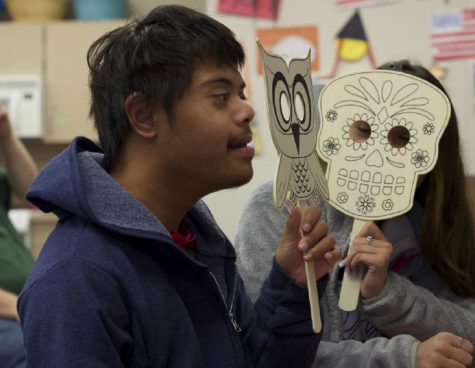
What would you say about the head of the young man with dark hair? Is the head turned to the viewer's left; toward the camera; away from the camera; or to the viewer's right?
to the viewer's right

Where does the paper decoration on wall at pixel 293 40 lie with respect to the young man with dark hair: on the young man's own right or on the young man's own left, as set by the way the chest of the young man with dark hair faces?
on the young man's own left

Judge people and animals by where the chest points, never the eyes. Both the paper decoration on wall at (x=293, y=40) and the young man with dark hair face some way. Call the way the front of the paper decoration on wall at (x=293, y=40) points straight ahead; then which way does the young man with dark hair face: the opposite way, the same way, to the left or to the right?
to the left

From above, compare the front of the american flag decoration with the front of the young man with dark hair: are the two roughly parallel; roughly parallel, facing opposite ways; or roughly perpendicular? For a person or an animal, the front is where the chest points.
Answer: roughly perpendicular

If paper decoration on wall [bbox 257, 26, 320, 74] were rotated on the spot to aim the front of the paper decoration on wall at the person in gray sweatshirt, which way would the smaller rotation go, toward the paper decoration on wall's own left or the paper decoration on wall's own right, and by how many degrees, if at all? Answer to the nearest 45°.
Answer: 0° — it already faces them

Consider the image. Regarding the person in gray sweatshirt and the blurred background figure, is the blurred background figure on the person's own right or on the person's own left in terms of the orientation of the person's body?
on the person's own right

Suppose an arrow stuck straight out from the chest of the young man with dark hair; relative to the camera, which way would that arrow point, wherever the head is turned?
to the viewer's right

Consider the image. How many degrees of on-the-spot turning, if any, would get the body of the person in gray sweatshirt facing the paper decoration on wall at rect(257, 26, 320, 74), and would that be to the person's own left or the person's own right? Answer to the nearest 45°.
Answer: approximately 180°

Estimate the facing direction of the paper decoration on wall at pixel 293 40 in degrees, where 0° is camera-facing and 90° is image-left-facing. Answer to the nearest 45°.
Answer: approximately 0°
